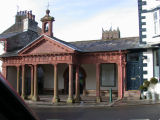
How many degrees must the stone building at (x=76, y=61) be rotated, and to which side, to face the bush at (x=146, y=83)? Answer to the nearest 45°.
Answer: approximately 45° to its left

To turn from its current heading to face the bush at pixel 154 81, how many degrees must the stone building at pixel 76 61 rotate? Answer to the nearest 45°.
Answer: approximately 45° to its left

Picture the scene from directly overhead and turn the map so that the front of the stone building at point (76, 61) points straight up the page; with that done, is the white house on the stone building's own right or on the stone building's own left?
on the stone building's own left

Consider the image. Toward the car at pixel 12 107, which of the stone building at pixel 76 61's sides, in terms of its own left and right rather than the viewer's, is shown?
front

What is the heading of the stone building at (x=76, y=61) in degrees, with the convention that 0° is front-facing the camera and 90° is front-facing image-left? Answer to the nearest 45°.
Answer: approximately 0°

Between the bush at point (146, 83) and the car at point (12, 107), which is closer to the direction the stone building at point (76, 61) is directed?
the car
